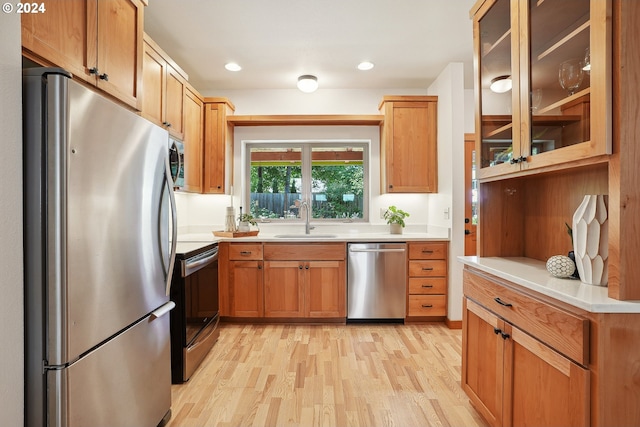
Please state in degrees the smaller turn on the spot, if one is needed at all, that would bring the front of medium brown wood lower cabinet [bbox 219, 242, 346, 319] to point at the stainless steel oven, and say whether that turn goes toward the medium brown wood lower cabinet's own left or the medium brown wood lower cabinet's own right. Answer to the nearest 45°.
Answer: approximately 45° to the medium brown wood lower cabinet's own right

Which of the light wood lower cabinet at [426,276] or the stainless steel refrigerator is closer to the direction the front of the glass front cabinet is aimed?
the stainless steel refrigerator

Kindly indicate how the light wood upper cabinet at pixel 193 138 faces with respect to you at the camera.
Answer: facing to the right of the viewer

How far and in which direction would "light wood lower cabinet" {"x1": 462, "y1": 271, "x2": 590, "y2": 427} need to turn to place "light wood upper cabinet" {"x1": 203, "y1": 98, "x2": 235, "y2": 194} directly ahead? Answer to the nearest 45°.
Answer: approximately 45° to its right

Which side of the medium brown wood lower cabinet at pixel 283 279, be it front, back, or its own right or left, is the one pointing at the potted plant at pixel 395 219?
left

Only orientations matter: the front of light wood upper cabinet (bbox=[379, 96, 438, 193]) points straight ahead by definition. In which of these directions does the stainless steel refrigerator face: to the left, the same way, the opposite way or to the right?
to the left

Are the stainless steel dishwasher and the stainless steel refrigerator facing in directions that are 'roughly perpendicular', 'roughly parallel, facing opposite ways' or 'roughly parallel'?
roughly perpendicular

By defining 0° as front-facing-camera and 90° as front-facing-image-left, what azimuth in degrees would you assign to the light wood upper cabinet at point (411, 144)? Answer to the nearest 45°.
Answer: approximately 0°

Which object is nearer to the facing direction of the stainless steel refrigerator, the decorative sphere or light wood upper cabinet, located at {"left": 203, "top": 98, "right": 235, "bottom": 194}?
the decorative sphere
